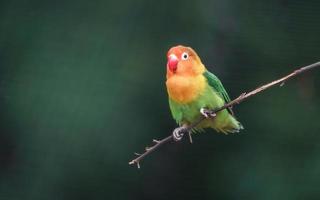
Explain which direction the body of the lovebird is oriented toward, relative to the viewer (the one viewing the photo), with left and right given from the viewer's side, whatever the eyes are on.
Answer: facing the viewer and to the left of the viewer
